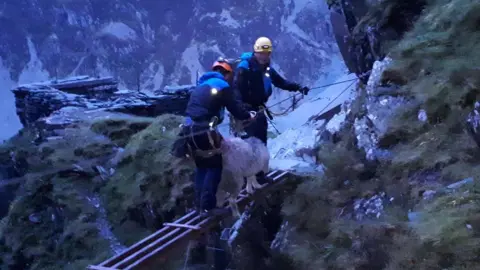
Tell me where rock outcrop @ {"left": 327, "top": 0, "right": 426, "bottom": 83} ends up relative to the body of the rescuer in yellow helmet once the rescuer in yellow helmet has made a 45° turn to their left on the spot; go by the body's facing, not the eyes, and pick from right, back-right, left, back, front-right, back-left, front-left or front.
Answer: front-left

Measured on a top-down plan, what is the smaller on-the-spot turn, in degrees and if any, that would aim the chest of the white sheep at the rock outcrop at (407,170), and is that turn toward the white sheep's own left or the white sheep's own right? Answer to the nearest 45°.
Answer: approximately 45° to the white sheep's own right

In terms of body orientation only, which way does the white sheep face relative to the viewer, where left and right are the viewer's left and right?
facing away from the viewer and to the right of the viewer

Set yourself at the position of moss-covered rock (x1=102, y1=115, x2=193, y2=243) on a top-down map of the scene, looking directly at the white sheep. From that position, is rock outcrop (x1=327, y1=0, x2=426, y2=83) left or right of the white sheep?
left
